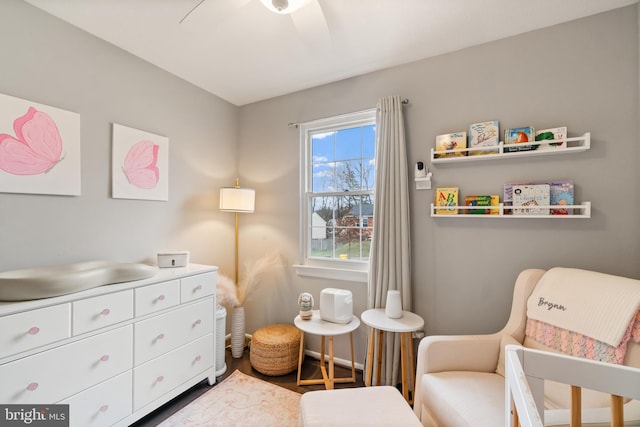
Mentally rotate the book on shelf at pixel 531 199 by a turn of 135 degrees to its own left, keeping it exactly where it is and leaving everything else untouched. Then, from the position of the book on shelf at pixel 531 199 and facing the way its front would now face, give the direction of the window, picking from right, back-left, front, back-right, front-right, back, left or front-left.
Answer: back-left

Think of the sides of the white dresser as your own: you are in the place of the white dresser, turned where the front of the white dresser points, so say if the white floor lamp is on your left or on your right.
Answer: on your left

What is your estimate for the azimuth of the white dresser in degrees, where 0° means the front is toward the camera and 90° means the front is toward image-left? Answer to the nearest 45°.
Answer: approximately 315°

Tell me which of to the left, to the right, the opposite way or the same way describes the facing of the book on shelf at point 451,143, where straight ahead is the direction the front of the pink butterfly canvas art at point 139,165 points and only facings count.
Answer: to the right

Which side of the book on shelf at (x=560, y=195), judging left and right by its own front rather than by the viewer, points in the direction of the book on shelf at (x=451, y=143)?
right

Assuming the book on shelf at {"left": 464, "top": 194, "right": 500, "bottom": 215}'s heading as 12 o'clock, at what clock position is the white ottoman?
The white ottoman is roughly at 1 o'clock from the book on shelf.
